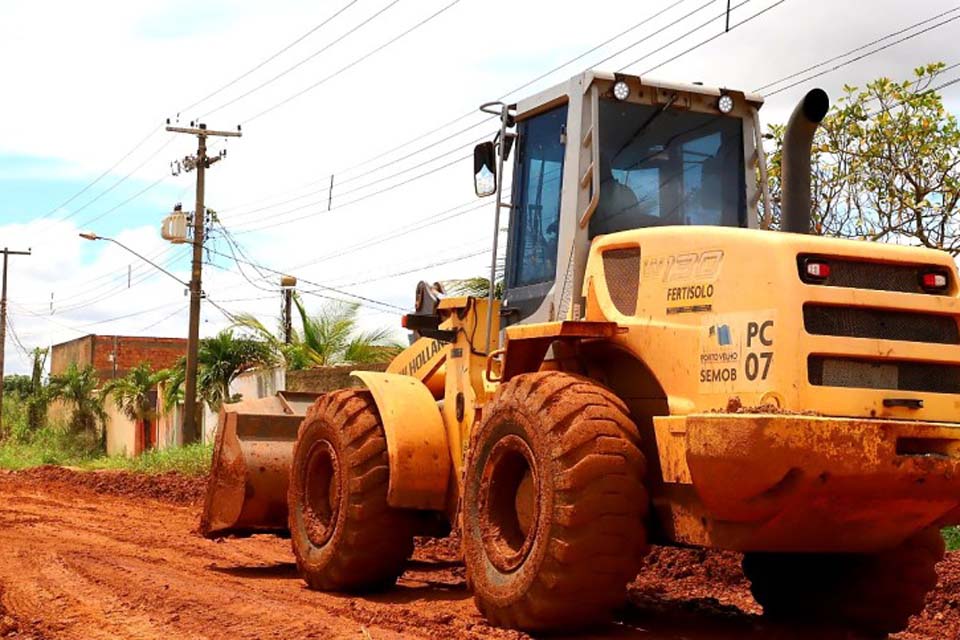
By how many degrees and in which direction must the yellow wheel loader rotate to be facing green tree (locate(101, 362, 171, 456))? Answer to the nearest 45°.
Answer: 0° — it already faces it

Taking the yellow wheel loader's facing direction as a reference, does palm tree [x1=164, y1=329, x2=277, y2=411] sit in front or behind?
in front

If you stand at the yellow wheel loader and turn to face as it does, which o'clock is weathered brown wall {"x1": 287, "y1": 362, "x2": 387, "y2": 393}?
The weathered brown wall is roughly at 1 o'clock from the yellow wheel loader.

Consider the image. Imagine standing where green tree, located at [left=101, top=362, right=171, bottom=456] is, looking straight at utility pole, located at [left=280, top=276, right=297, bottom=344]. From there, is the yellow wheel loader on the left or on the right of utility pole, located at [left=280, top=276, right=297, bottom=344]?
right

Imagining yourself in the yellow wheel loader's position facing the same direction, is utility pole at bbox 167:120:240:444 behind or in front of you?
in front

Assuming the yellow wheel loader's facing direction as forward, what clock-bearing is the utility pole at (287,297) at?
The utility pole is roughly at 1 o'clock from the yellow wheel loader.

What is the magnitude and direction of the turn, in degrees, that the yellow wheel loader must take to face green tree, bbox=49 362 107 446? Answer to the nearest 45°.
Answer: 0° — it already faces it

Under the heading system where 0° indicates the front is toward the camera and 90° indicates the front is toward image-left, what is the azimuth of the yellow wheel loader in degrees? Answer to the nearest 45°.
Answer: approximately 135°
